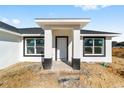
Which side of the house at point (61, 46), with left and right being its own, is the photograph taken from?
front

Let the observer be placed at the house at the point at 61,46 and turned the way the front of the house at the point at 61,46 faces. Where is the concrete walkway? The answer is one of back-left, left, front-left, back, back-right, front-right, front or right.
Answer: front
